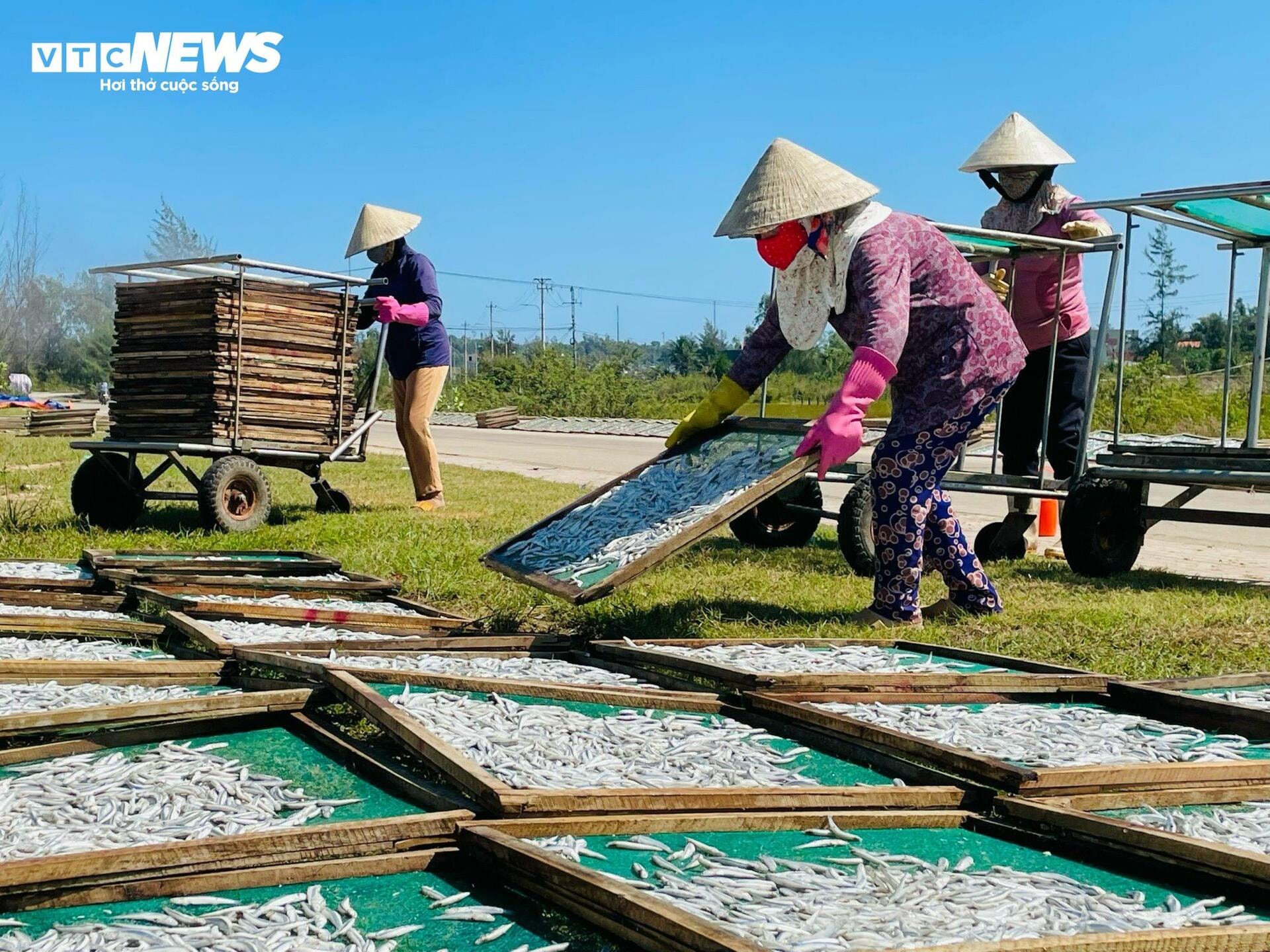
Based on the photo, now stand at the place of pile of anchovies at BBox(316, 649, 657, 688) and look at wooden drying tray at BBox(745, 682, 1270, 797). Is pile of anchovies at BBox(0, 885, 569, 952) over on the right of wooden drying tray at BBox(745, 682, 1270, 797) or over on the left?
right

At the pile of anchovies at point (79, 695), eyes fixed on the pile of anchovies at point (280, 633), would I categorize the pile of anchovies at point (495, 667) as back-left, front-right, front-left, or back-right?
front-right

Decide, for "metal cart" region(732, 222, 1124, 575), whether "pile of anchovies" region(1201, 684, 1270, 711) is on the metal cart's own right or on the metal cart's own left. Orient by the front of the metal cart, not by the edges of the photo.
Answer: on the metal cart's own left

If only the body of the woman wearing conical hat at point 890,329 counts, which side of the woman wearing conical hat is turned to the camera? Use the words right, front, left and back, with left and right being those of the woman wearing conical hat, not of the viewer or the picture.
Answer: left

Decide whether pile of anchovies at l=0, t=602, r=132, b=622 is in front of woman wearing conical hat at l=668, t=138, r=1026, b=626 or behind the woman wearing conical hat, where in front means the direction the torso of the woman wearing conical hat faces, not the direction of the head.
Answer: in front

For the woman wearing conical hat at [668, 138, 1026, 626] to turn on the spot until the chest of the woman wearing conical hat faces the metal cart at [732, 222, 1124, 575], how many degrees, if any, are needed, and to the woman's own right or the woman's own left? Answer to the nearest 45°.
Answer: approximately 90° to the woman's own right

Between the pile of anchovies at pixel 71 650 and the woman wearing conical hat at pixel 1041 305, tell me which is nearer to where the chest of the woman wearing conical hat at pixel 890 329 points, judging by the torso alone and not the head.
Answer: the pile of anchovies

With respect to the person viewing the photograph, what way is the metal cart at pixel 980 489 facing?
facing the viewer and to the left of the viewer

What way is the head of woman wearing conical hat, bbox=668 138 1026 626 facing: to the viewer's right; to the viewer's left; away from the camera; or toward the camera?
to the viewer's left

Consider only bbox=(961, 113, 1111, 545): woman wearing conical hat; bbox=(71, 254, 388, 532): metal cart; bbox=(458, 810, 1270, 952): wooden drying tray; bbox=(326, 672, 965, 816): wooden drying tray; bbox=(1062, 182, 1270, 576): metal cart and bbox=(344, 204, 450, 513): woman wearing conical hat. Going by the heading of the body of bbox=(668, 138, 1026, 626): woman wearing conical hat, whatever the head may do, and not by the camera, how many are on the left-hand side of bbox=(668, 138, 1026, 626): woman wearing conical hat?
2

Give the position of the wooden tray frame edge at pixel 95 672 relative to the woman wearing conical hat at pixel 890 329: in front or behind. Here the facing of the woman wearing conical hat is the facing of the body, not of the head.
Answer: in front

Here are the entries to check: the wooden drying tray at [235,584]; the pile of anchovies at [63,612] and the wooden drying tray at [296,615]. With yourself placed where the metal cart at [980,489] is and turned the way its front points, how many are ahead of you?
3

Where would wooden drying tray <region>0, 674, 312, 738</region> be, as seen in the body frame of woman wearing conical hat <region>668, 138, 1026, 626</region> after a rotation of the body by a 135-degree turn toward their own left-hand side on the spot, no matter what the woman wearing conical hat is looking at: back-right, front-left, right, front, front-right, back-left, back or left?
right

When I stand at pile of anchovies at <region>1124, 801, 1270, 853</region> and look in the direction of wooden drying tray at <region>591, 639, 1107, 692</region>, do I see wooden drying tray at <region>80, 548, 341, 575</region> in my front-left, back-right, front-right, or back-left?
front-left

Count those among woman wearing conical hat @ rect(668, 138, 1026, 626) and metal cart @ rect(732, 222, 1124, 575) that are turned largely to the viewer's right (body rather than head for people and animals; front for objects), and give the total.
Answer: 0

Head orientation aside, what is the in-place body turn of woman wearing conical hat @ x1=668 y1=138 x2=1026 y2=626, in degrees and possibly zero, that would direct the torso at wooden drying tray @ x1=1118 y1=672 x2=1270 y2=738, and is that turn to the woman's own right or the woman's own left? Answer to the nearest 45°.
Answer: approximately 135° to the woman's own left

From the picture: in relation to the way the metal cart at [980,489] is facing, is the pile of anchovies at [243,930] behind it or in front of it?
in front
